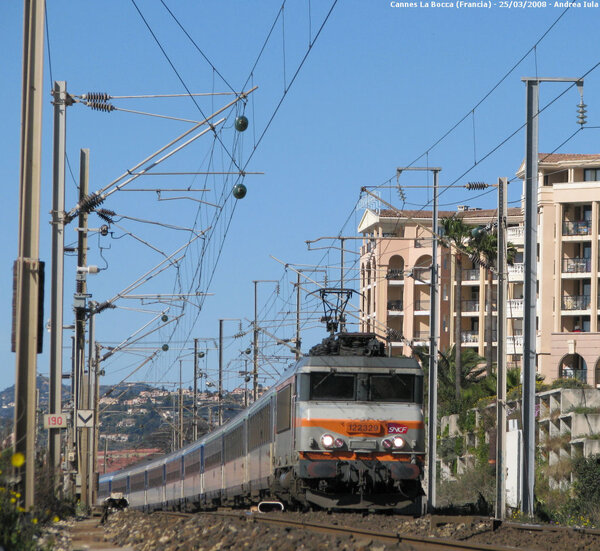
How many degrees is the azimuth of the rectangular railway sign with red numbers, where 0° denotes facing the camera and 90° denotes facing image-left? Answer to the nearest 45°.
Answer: approximately 0°

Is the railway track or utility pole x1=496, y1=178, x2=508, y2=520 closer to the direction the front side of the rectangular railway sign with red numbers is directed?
the railway track

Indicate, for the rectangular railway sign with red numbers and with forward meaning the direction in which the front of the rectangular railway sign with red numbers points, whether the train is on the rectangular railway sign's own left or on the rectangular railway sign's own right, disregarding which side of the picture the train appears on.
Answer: on the rectangular railway sign's own left

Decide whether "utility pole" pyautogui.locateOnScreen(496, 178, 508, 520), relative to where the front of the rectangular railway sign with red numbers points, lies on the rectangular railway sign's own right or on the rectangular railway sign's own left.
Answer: on the rectangular railway sign's own left

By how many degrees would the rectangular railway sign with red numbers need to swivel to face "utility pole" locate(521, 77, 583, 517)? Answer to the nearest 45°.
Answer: approximately 90° to its left
